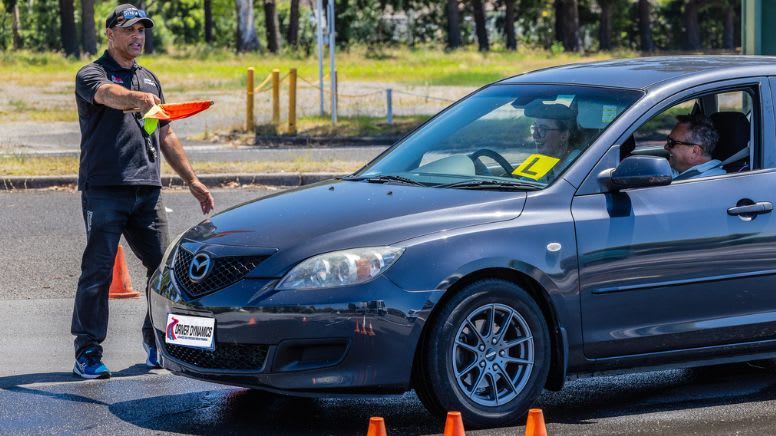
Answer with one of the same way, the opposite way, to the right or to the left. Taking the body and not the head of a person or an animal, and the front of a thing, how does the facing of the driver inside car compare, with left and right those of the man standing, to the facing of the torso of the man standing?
to the right

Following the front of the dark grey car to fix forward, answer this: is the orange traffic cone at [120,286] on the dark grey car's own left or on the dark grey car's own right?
on the dark grey car's own right

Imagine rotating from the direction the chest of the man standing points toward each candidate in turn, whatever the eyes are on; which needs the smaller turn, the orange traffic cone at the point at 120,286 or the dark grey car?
the dark grey car

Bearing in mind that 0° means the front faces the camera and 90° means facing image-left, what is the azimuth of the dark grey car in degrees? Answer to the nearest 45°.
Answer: approximately 45°

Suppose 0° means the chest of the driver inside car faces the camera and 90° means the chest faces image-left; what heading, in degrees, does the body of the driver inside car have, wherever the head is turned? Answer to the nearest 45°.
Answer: approximately 45°

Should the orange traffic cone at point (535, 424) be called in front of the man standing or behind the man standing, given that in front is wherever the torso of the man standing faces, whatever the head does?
in front

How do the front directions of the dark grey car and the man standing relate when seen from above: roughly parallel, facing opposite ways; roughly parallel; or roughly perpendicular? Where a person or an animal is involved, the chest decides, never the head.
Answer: roughly perpendicular

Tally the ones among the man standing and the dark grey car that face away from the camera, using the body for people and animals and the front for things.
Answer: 0

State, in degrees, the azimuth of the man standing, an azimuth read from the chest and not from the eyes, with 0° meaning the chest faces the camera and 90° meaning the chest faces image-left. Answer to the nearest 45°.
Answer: approximately 315°

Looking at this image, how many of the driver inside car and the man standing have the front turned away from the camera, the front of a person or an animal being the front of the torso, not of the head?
0
